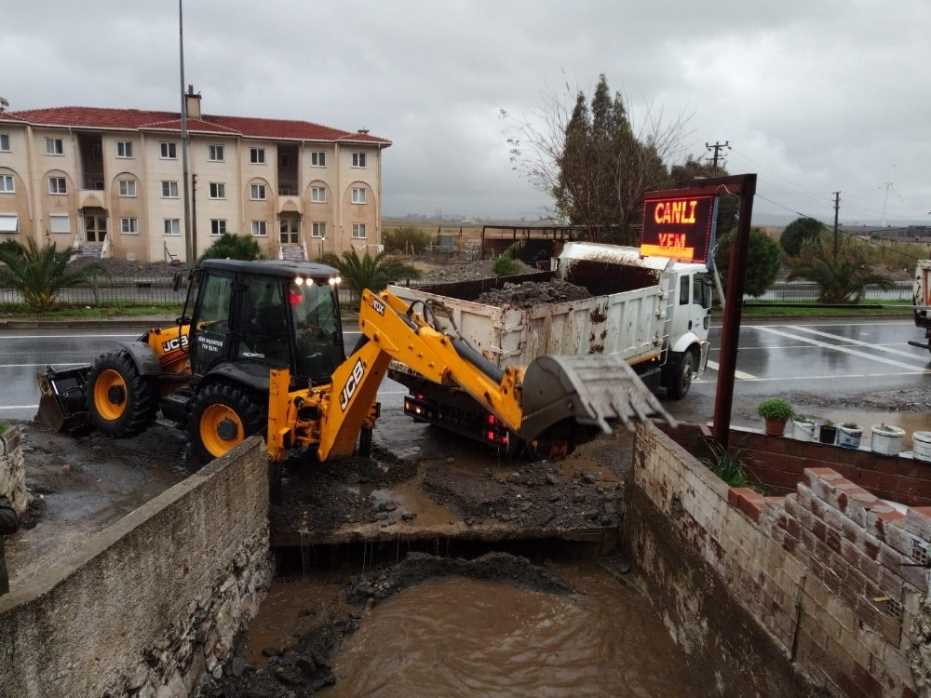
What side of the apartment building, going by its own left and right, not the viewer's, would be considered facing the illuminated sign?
front

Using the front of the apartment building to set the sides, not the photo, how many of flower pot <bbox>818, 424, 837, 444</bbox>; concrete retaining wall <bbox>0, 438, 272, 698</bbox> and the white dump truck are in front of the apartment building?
3

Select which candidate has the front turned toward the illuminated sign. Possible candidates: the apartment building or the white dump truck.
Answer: the apartment building

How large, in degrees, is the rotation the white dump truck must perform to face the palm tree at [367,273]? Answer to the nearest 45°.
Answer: approximately 90° to its left

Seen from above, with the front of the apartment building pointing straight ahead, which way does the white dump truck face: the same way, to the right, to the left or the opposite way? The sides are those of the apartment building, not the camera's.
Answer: to the left

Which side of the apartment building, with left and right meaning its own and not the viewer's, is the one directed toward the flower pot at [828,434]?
front

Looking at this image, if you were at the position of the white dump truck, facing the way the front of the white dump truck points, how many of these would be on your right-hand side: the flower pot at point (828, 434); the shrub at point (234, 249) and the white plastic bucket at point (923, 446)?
2

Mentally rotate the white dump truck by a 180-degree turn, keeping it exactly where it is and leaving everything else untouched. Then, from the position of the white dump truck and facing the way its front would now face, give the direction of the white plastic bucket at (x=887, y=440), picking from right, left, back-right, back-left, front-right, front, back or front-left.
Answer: left

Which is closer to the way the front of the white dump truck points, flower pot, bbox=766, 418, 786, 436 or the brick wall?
the flower pot

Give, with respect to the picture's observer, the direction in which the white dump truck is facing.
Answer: facing away from the viewer and to the right of the viewer

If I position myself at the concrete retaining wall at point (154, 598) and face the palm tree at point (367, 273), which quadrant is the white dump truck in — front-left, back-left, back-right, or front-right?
front-right

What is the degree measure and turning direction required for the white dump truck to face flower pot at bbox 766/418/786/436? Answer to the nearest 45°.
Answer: approximately 90° to its right

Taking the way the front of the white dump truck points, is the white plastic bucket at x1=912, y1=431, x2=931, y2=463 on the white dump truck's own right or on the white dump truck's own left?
on the white dump truck's own right

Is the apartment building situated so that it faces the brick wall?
yes

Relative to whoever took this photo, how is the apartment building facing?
facing the viewer

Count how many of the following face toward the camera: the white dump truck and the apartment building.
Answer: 1

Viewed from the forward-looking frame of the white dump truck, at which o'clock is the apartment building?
The apartment building is roughly at 9 o'clock from the white dump truck.

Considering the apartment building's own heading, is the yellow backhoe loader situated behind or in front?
in front

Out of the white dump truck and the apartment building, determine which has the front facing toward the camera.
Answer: the apartment building
